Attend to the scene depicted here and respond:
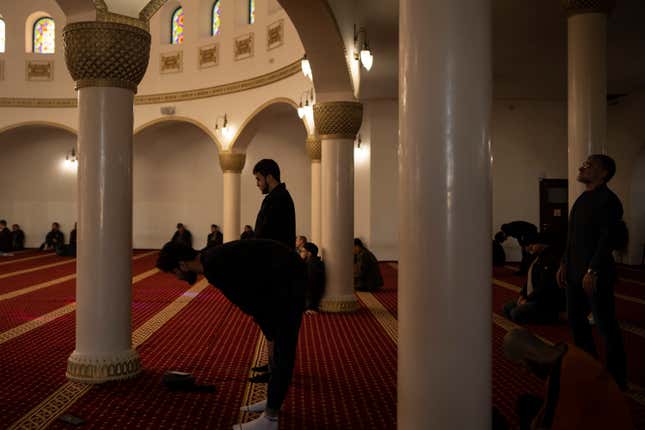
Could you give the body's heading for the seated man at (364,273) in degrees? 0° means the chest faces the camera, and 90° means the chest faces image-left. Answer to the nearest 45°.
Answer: approximately 90°

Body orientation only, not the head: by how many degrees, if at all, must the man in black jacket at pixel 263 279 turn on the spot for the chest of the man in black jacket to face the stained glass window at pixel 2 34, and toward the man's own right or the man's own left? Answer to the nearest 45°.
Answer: approximately 45° to the man's own right

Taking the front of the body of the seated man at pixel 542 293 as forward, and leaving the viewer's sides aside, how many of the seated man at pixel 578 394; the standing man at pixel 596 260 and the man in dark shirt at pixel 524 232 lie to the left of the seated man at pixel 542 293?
2

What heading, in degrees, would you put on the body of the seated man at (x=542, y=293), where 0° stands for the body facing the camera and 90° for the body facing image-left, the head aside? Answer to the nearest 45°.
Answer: approximately 90°

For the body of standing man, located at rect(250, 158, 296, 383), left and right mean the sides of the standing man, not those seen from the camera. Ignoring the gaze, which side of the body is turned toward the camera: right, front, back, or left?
left

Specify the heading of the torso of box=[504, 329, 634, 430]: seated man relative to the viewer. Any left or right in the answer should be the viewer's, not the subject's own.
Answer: facing to the left of the viewer

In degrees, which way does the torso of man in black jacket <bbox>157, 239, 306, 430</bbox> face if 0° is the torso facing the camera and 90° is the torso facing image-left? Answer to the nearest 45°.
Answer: approximately 90°

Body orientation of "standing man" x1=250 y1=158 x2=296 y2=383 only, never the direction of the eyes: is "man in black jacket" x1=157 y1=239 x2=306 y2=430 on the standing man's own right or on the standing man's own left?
on the standing man's own left

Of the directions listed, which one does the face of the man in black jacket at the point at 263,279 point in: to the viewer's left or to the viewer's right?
to the viewer's left
